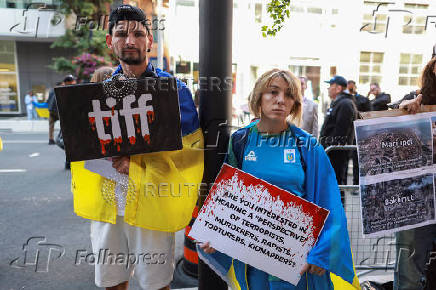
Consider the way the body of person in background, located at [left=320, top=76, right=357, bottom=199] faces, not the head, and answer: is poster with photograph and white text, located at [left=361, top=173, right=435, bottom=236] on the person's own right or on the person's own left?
on the person's own left

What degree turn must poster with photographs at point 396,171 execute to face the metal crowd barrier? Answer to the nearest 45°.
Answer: approximately 180°

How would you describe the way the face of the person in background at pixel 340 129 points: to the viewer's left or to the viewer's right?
to the viewer's left

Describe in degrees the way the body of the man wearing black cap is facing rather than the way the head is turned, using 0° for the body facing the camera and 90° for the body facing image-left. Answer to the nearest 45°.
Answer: approximately 0°

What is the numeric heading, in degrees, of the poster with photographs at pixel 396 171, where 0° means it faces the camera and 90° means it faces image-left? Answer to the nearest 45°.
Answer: approximately 0°
